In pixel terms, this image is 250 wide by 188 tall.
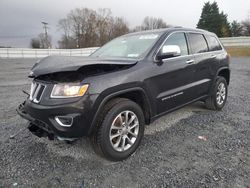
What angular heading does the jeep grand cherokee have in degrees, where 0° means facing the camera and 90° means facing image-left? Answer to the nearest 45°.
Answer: approximately 45°

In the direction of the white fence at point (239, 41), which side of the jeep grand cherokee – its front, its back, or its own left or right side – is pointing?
back

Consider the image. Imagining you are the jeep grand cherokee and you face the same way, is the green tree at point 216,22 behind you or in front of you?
behind

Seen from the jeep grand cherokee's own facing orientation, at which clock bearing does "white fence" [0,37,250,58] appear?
The white fence is roughly at 4 o'clock from the jeep grand cherokee.
